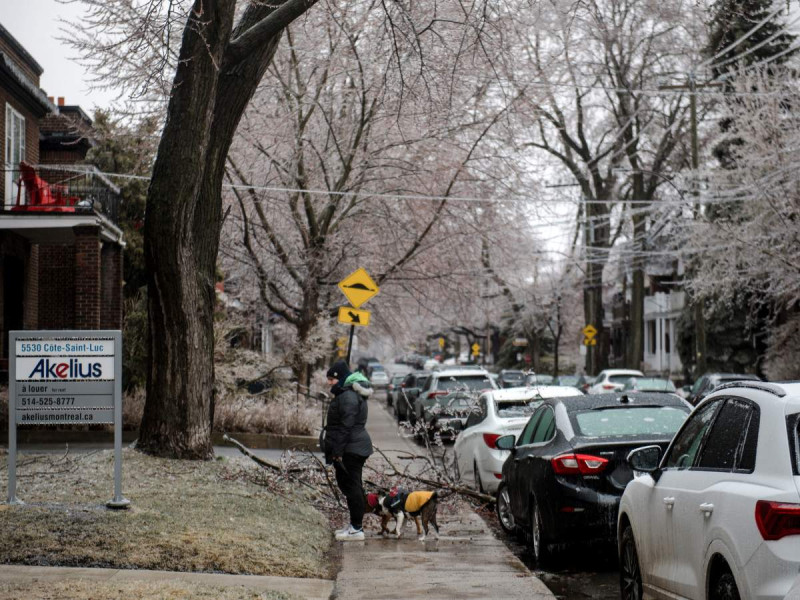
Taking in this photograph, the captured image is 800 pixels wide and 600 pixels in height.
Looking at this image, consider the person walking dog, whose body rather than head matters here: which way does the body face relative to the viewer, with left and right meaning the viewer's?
facing to the left of the viewer

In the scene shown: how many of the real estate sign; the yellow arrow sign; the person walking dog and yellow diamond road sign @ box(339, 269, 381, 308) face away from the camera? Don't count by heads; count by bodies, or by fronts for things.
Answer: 0

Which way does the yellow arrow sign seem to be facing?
toward the camera

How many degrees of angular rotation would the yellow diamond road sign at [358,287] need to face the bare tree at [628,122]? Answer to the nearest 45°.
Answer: approximately 135° to its left

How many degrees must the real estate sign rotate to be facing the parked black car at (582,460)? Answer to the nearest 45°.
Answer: approximately 90° to its left

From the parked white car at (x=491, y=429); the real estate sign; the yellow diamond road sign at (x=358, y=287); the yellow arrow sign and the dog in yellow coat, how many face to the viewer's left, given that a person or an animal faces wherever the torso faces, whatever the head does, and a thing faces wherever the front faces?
1

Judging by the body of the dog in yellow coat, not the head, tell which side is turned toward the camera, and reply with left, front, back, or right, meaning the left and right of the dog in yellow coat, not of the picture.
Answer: left

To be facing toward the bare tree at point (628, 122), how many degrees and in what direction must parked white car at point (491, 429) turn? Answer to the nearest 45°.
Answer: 0° — it already faces it

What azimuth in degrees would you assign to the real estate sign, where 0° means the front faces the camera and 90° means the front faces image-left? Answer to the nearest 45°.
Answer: approximately 0°

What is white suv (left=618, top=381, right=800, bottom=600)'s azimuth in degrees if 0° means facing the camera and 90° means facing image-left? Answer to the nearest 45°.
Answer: approximately 135°

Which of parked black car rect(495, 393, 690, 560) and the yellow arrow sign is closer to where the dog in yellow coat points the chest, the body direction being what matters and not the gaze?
the yellow arrow sign

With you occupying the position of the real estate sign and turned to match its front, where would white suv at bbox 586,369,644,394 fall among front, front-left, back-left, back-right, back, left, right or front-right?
back-left

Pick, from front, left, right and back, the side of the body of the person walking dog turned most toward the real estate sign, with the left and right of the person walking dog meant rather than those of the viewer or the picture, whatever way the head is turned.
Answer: front

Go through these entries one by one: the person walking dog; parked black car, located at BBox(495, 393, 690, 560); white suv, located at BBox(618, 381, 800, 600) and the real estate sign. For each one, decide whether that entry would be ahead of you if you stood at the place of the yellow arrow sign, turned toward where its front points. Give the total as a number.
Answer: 4

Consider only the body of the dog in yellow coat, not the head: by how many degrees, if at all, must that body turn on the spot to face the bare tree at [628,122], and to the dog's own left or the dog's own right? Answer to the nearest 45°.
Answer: approximately 90° to the dog's own right

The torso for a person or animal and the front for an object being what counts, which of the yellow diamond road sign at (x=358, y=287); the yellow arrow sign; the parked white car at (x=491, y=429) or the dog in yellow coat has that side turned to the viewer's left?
the dog in yellow coat

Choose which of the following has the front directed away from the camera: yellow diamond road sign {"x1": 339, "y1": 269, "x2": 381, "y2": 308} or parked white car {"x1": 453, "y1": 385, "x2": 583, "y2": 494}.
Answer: the parked white car

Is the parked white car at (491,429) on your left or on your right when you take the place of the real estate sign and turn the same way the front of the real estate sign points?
on your left
